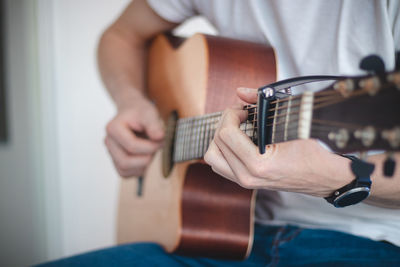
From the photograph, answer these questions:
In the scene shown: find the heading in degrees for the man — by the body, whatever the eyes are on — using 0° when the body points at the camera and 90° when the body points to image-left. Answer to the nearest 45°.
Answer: approximately 45°

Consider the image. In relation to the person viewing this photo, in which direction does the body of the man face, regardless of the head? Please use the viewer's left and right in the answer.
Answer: facing the viewer and to the left of the viewer
